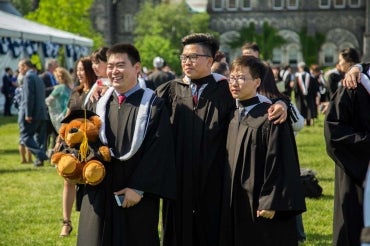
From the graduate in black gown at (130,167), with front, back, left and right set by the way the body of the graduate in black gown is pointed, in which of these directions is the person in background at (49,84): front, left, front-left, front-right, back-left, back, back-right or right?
back-right

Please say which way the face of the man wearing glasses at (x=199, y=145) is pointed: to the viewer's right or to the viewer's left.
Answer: to the viewer's left

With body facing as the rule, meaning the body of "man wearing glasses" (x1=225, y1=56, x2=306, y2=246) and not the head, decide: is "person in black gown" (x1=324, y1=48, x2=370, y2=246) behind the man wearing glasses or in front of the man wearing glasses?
behind

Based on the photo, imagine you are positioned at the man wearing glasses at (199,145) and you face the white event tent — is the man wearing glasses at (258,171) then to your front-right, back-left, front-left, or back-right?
back-right
